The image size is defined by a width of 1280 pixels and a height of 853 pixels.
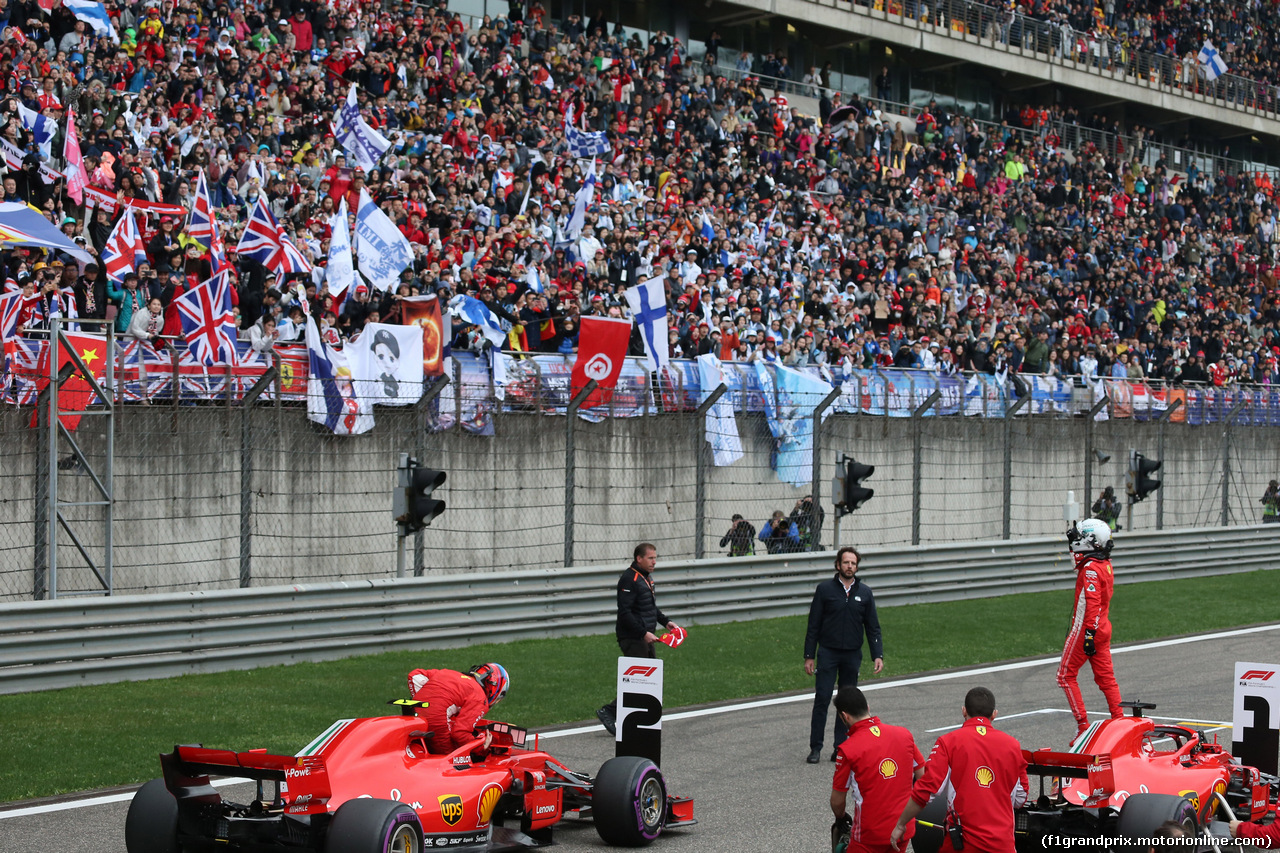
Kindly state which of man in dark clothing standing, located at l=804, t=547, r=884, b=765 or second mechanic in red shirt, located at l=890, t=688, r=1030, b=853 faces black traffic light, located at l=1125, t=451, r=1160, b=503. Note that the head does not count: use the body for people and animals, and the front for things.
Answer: the second mechanic in red shirt

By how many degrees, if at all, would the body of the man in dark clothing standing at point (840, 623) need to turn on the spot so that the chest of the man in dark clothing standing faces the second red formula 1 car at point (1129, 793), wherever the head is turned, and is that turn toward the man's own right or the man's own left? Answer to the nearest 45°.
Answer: approximately 45° to the man's own left

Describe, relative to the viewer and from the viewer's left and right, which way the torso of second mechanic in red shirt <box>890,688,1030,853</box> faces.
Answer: facing away from the viewer

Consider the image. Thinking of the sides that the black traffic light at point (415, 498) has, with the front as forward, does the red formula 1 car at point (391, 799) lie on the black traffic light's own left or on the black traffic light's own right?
on the black traffic light's own right

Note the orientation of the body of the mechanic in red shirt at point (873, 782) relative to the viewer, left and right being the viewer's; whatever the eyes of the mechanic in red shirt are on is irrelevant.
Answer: facing away from the viewer and to the left of the viewer

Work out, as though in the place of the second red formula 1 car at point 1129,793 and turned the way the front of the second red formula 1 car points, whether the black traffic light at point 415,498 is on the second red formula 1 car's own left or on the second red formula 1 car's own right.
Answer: on the second red formula 1 car's own left

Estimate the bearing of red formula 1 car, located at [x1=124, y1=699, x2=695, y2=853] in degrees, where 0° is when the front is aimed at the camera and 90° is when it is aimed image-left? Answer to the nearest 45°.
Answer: approximately 225°
